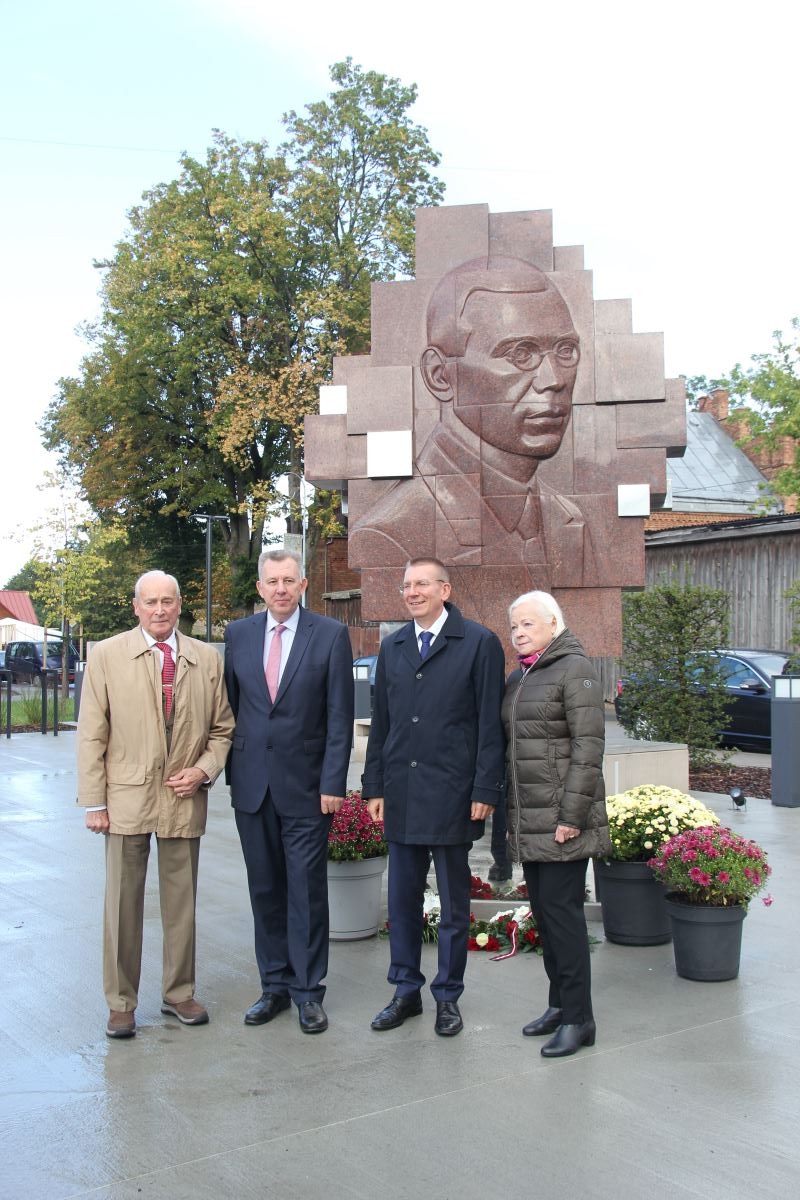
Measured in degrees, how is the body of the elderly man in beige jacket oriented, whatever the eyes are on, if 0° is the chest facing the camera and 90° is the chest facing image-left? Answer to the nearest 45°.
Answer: approximately 0°

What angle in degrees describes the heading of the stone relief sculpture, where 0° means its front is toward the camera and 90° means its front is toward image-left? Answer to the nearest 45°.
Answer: approximately 0°

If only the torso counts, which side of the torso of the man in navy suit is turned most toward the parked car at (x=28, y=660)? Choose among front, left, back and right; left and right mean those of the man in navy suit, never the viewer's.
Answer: back

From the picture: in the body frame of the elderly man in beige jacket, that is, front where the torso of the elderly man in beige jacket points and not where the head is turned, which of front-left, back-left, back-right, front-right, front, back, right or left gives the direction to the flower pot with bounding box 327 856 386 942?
back-left

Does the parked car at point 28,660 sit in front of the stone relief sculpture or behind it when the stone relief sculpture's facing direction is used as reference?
behind

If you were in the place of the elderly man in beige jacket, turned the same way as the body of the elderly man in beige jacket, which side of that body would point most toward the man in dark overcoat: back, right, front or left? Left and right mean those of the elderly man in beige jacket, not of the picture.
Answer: left

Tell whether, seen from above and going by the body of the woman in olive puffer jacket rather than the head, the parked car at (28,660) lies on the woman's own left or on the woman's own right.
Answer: on the woman's own right

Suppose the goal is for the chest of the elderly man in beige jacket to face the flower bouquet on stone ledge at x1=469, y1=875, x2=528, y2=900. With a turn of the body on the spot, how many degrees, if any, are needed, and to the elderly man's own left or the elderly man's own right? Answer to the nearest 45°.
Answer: approximately 135° to the elderly man's own left
